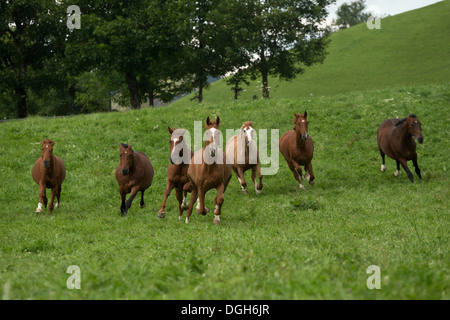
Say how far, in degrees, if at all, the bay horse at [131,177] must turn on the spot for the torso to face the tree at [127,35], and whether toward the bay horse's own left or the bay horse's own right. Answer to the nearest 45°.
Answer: approximately 135° to the bay horse's own right

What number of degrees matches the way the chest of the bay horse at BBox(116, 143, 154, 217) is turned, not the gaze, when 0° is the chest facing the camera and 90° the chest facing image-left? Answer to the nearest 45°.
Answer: approximately 45°

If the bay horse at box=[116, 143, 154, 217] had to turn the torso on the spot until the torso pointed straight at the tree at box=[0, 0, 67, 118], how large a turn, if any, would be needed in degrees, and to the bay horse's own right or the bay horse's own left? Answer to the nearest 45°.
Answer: approximately 135° to the bay horse's own right

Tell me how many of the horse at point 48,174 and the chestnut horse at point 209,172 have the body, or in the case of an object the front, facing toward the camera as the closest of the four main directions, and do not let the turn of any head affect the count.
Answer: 2

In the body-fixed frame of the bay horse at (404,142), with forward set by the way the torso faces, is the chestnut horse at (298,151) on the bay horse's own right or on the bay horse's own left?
on the bay horse's own right

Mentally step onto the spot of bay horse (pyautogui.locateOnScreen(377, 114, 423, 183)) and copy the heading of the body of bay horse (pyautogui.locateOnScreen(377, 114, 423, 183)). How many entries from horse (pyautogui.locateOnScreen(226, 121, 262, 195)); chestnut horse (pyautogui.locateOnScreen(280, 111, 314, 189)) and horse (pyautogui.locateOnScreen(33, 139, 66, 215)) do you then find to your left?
0

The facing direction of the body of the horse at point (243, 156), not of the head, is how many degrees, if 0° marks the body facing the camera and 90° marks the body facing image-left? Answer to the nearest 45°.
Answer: approximately 315°

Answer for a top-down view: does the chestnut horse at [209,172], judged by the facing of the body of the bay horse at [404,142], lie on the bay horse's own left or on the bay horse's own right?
on the bay horse's own right

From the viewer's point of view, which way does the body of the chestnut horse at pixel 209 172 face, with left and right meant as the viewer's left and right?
facing the viewer

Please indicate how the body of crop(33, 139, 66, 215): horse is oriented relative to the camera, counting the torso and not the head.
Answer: toward the camera

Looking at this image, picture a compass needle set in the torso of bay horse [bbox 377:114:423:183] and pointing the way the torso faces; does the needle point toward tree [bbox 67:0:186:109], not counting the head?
no

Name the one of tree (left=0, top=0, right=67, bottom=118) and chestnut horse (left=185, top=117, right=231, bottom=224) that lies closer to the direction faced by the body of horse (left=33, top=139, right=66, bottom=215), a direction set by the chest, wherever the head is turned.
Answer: the chestnut horse

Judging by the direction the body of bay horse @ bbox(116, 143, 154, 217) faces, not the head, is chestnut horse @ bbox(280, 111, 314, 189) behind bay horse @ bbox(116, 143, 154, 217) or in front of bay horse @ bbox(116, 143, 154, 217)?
behind

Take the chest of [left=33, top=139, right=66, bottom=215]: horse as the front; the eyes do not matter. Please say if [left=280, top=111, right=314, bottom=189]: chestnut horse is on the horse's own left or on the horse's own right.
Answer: on the horse's own left

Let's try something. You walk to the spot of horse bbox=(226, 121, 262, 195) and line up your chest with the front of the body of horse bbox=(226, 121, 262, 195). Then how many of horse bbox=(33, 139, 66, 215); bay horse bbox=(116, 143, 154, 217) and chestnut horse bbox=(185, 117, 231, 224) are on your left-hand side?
0

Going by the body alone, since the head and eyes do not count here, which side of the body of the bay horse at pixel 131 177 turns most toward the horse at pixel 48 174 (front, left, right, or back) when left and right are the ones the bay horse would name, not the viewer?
right
